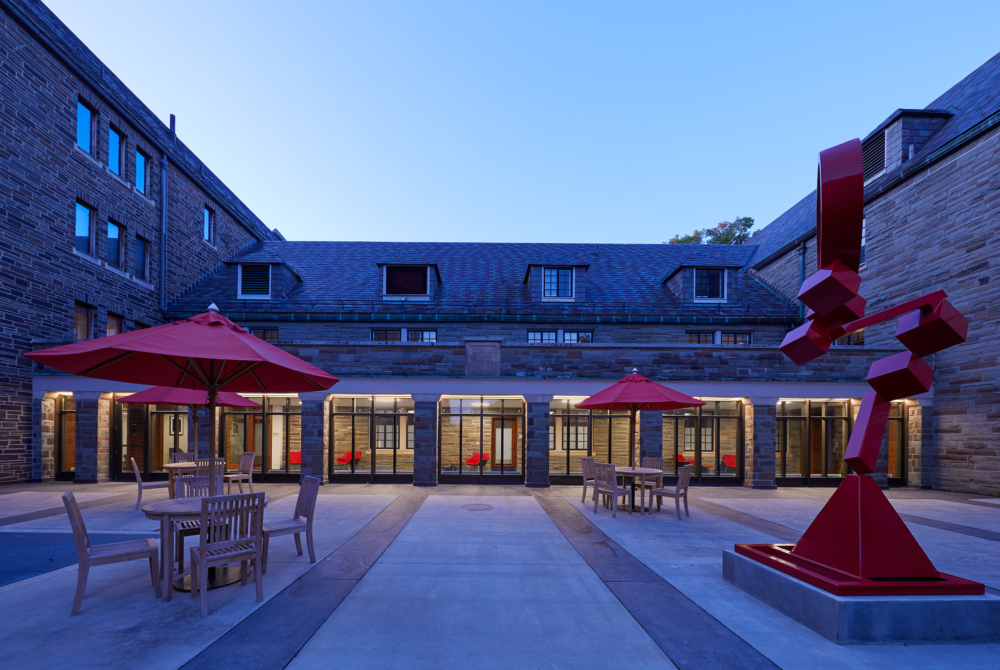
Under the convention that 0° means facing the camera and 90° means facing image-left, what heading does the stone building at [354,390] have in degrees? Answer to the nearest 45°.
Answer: approximately 0°

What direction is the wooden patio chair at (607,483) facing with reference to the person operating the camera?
facing away from the viewer and to the right of the viewer

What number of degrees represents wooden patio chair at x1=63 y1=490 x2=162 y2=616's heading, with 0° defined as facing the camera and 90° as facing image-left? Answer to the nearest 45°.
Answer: approximately 270°

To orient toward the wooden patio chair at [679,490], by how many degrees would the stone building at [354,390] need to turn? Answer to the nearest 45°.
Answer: approximately 45° to its left

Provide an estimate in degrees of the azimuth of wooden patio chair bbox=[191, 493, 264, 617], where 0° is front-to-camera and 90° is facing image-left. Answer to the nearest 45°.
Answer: approximately 135°

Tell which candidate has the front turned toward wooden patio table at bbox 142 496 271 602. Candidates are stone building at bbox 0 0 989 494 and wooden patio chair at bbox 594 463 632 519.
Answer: the stone building
